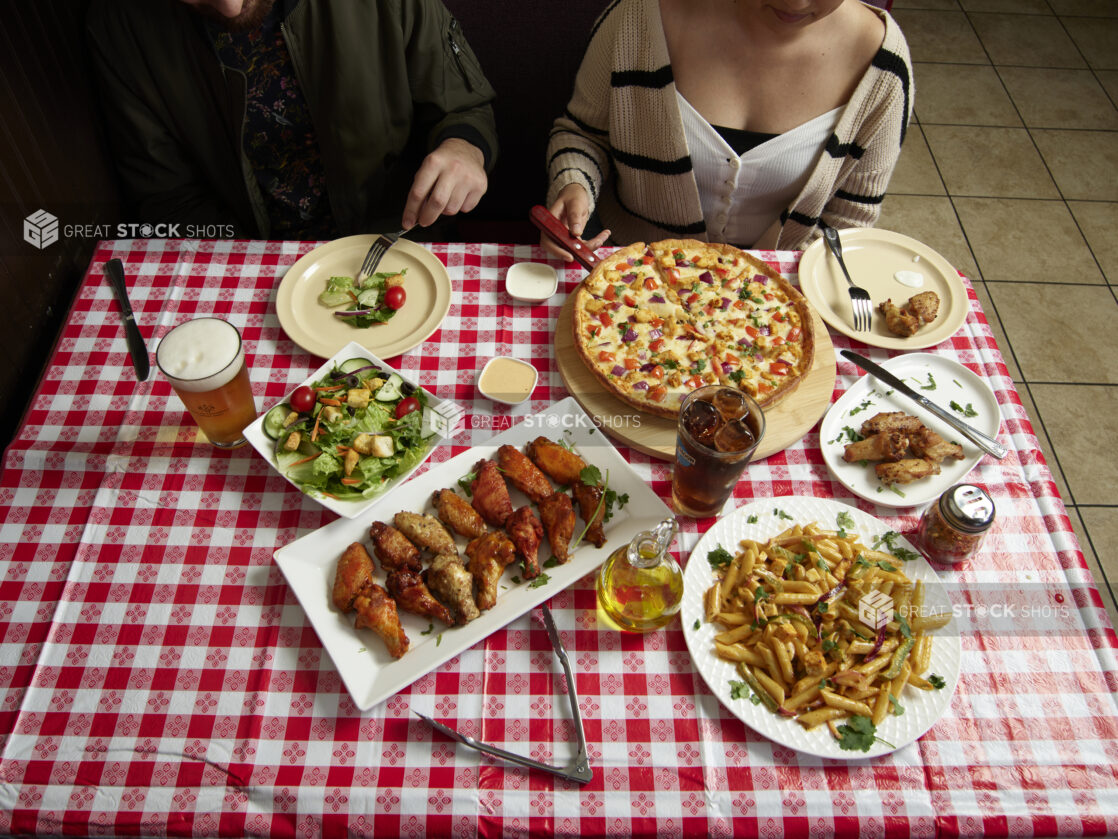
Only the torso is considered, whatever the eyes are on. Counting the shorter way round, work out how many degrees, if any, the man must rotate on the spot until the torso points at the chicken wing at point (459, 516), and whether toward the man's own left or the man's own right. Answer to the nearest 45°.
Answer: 0° — they already face it

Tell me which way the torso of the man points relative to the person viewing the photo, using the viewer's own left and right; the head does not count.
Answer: facing the viewer

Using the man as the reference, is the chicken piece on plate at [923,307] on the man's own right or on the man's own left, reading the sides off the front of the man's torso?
on the man's own left

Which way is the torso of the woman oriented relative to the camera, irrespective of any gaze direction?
toward the camera

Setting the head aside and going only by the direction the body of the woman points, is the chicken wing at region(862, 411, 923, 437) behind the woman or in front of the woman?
in front

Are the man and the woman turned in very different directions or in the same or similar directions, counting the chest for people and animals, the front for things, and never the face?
same or similar directions

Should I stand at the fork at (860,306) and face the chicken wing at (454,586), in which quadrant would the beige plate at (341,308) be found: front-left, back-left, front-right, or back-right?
front-right

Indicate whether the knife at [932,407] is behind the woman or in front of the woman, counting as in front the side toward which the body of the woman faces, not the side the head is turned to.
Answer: in front

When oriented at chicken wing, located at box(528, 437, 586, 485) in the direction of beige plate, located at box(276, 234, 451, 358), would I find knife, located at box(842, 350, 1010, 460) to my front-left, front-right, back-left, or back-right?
back-right

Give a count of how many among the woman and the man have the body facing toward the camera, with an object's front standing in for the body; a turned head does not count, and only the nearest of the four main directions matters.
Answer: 2

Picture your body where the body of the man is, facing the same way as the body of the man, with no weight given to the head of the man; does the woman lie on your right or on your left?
on your left

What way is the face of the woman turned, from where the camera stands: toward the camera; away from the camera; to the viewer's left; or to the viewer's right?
toward the camera

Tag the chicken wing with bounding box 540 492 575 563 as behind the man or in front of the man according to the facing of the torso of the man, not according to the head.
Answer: in front

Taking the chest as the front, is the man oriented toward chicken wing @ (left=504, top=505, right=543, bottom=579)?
yes

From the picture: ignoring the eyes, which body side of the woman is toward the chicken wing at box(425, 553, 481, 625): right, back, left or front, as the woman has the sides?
front

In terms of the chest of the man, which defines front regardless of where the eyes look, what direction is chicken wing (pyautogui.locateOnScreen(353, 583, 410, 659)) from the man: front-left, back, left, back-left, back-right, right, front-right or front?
front

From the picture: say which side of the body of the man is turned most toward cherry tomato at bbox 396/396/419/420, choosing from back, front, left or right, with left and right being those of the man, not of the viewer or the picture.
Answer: front
